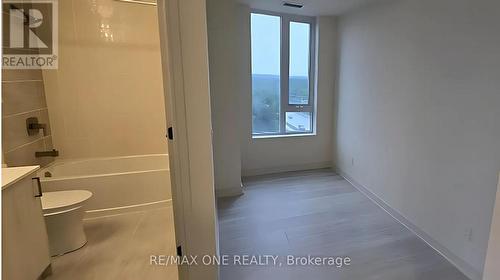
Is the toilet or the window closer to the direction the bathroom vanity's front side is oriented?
the window

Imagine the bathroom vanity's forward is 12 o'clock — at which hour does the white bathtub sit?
The white bathtub is roughly at 10 o'clock from the bathroom vanity.

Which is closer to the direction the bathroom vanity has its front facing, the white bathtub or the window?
the window

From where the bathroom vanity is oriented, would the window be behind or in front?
in front

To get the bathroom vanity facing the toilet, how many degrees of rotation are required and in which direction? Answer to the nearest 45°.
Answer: approximately 45° to its left

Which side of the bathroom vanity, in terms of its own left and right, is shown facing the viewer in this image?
right

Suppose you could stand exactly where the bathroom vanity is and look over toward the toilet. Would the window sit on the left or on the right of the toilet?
right
